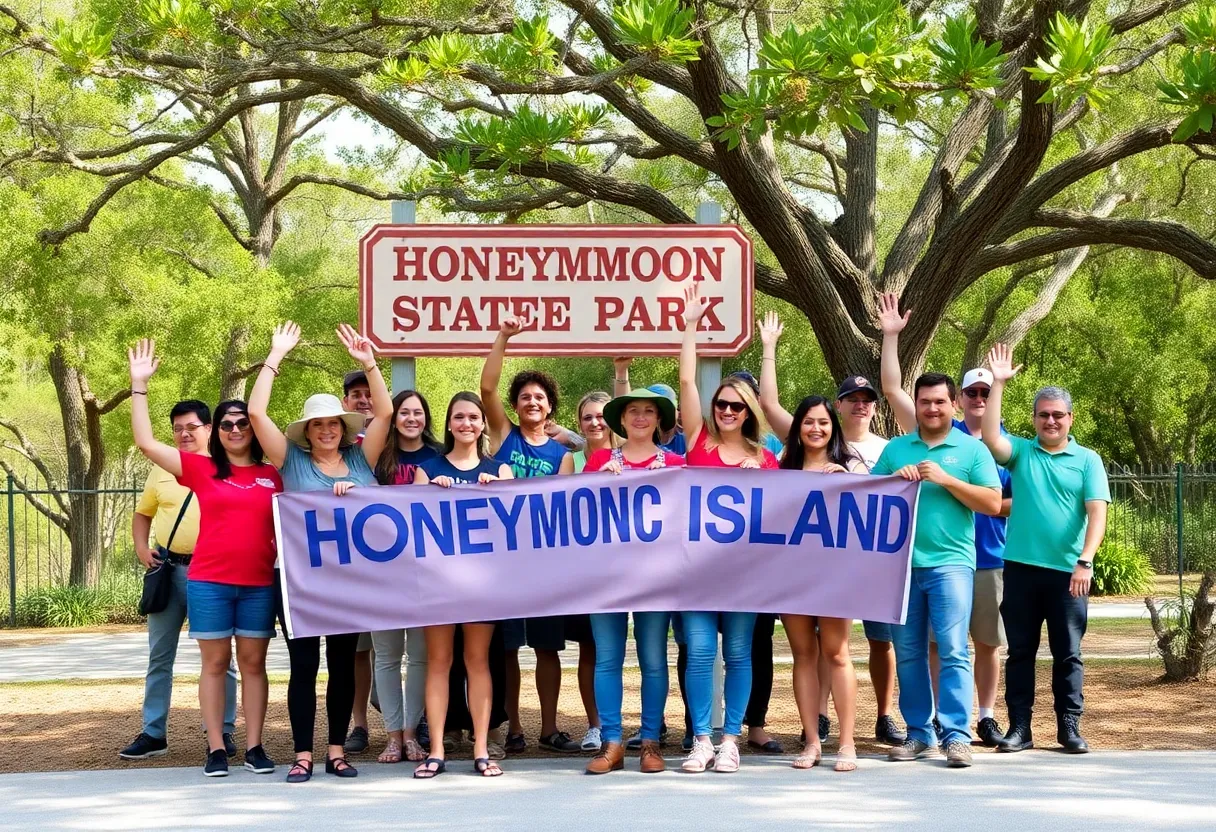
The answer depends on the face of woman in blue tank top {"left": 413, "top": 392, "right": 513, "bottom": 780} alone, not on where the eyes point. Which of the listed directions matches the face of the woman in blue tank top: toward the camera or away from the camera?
toward the camera

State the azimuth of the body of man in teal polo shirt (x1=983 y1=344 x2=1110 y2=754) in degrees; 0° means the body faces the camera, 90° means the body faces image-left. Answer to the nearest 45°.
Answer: approximately 0°

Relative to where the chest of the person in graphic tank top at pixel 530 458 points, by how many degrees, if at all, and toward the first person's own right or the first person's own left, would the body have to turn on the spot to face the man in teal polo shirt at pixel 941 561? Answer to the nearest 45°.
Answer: approximately 90° to the first person's own left

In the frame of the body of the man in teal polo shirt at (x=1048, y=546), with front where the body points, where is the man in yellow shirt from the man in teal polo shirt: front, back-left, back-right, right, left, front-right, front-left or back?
right

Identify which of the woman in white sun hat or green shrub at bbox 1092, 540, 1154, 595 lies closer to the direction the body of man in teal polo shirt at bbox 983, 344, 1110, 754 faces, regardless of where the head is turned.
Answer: the woman in white sun hat

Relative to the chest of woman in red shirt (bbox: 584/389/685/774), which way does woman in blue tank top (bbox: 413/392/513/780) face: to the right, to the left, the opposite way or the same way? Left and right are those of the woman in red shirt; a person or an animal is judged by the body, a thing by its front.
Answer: the same way

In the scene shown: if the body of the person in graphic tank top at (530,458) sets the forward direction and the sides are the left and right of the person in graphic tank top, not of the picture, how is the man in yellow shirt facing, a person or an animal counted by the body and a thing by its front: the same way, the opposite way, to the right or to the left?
the same way

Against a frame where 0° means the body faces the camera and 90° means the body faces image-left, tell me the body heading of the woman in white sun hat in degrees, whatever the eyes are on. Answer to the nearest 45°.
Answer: approximately 0°

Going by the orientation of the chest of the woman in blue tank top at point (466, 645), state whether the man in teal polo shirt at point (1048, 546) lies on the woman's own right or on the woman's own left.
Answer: on the woman's own left

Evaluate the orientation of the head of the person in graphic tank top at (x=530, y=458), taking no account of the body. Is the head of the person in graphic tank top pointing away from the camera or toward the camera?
toward the camera

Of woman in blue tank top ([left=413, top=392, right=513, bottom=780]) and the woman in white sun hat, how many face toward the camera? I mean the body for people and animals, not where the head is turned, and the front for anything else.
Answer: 2

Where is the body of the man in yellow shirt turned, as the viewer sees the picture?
toward the camera

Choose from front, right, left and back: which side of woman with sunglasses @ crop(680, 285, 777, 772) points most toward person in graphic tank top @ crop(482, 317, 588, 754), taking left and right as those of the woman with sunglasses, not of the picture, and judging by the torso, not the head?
right

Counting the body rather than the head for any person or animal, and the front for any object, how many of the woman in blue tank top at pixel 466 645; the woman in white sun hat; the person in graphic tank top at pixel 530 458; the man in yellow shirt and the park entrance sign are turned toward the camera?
5

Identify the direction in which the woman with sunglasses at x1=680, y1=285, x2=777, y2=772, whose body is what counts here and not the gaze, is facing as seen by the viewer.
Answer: toward the camera

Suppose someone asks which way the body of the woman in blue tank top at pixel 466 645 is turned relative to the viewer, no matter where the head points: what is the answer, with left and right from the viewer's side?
facing the viewer
